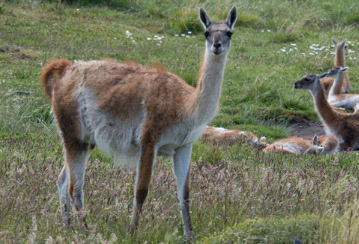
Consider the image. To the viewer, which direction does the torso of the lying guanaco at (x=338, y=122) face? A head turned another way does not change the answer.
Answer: to the viewer's left

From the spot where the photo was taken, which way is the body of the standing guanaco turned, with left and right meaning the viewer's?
facing the viewer and to the right of the viewer

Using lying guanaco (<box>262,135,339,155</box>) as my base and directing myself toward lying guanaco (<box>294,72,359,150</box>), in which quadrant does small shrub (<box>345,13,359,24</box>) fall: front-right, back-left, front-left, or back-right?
front-left

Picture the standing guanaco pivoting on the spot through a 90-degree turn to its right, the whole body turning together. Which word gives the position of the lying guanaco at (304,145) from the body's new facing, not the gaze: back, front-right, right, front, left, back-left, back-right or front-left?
back

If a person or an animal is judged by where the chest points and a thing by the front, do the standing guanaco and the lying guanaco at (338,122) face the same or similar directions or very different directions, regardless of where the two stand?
very different directions

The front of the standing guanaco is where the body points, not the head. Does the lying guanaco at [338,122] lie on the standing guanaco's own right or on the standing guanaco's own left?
on the standing guanaco's own left

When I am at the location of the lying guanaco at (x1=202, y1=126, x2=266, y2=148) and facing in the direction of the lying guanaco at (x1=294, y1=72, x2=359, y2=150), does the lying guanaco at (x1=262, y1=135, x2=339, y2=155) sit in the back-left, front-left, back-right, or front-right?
front-right

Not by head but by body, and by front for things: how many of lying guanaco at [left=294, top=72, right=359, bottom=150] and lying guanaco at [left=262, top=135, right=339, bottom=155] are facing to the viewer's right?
1

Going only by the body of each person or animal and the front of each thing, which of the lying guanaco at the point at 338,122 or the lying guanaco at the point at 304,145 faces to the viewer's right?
the lying guanaco at the point at 304,145

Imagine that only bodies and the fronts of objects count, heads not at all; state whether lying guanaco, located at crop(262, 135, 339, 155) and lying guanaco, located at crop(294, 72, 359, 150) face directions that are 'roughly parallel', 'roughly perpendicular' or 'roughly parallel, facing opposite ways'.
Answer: roughly parallel, facing opposite ways

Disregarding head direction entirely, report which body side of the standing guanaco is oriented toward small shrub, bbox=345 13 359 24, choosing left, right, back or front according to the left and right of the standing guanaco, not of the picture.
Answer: left

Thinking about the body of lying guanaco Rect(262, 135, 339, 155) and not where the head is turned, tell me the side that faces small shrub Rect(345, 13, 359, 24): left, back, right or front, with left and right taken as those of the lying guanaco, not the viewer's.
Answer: left

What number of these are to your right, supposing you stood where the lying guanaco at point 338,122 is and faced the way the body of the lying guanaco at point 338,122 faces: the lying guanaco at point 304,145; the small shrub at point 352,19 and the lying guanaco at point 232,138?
1

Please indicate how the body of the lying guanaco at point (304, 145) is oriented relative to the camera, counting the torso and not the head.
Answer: to the viewer's right
